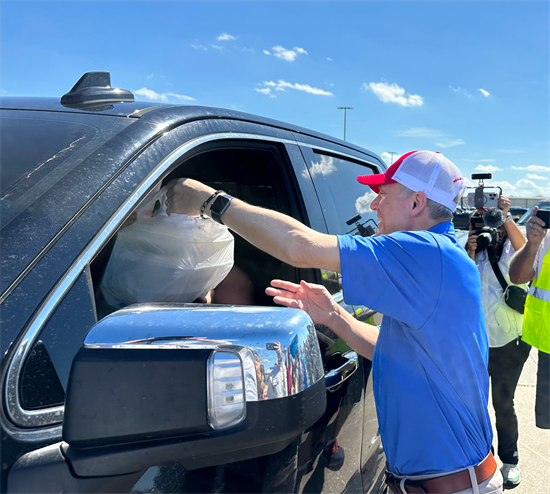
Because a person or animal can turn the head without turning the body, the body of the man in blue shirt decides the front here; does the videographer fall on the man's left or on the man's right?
on the man's right

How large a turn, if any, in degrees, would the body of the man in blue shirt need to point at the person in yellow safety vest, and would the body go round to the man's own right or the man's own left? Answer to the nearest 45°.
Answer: approximately 135° to the man's own right

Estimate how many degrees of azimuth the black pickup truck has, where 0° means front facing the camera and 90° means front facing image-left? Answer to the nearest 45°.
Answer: approximately 45°

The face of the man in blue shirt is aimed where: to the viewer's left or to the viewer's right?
to the viewer's left

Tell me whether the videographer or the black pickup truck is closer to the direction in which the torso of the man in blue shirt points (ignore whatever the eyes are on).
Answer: the black pickup truck

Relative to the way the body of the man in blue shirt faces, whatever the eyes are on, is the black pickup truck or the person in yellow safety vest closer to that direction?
the black pickup truck

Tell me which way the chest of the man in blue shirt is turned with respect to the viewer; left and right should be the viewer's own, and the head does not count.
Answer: facing to the left of the viewer

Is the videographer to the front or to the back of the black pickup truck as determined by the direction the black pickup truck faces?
to the back

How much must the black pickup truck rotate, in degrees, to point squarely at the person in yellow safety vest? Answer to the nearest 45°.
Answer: approximately 180°
